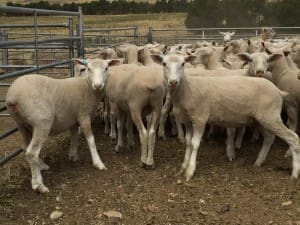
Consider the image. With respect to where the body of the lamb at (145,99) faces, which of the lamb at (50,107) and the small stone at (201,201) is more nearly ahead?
the lamb

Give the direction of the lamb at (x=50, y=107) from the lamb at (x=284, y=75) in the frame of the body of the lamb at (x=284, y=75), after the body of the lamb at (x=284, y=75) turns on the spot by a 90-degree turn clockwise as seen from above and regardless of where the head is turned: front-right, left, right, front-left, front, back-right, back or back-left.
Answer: left

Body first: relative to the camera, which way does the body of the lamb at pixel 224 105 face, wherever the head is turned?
to the viewer's left

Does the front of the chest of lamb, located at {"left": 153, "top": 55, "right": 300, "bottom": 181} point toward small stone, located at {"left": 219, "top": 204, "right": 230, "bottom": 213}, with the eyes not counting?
no

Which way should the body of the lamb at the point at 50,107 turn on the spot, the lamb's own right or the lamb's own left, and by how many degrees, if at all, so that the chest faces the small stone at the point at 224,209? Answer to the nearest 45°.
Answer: approximately 90° to the lamb's own right

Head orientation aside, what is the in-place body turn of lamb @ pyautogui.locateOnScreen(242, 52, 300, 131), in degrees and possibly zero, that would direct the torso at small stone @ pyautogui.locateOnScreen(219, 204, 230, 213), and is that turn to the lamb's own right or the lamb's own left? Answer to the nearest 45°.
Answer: approximately 45° to the lamb's own left

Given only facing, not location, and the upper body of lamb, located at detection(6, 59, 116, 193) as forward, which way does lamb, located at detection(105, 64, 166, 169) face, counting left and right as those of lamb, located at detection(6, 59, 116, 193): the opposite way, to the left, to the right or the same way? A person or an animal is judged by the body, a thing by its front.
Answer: to the left

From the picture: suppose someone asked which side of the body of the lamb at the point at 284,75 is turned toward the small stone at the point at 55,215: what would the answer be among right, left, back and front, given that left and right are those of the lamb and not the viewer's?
front

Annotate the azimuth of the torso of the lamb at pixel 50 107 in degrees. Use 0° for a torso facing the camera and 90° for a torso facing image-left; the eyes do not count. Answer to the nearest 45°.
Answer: approximately 225°

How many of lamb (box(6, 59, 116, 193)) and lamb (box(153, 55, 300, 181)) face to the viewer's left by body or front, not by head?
1

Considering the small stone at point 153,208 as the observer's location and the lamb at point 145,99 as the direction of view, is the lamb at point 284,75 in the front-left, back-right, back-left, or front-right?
front-right

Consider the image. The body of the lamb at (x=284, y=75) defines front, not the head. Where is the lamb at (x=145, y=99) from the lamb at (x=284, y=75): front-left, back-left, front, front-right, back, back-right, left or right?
front

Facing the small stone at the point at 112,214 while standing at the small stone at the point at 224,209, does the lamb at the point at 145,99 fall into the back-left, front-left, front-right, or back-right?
front-right
